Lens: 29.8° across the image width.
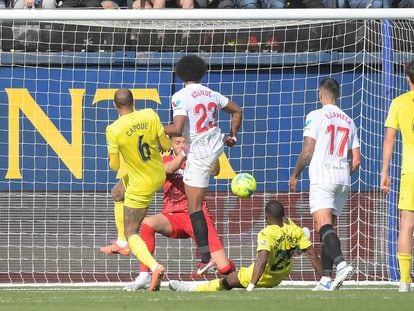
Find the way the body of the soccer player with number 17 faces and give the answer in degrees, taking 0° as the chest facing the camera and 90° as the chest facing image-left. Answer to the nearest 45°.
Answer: approximately 135°

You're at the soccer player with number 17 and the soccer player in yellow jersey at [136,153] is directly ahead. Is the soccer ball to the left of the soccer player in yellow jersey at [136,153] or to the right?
right

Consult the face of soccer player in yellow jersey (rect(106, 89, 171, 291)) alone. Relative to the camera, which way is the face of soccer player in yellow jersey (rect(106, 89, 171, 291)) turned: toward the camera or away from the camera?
away from the camera

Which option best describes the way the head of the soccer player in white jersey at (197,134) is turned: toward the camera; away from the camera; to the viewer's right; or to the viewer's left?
away from the camera

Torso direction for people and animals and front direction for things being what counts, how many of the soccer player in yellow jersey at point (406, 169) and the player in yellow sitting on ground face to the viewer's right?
0
